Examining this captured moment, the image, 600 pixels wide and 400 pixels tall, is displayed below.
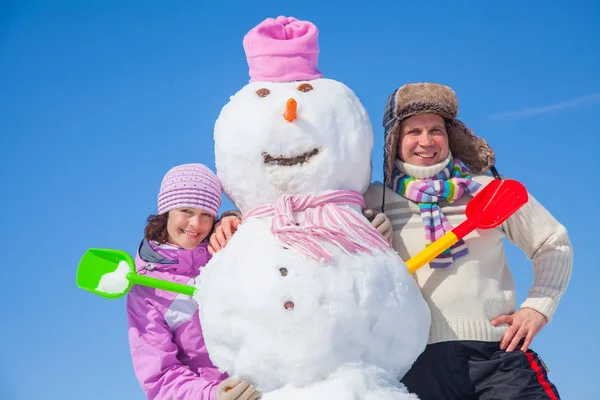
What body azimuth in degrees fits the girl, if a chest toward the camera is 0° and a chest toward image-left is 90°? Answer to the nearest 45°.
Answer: approximately 315°

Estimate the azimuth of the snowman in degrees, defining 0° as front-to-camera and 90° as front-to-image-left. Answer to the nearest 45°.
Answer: approximately 0°

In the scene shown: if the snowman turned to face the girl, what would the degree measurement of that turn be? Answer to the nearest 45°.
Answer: approximately 135° to its right
